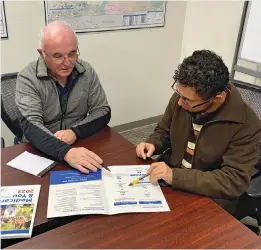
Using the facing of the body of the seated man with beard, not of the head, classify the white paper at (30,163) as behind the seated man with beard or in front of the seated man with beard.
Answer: in front

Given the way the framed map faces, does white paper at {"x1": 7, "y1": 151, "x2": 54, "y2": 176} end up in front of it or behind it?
in front

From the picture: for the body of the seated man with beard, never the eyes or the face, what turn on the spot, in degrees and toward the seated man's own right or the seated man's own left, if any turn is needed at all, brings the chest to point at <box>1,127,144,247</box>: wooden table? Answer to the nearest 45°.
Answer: approximately 45° to the seated man's own right

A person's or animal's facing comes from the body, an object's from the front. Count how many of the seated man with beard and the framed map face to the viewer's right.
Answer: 0

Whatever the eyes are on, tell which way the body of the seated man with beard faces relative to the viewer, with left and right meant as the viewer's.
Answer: facing the viewer and to the left of the viewer

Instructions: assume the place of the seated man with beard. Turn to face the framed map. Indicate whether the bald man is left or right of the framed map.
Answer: left

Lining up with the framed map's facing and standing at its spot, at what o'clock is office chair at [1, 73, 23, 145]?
The office chair is roughly at 1 o'clock from the framed map.

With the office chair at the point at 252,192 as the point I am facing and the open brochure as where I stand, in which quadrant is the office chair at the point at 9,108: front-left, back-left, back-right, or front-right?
back-left

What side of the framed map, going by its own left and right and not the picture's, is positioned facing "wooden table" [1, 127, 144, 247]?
front

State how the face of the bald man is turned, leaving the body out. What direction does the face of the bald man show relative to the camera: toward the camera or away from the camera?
toward the camera

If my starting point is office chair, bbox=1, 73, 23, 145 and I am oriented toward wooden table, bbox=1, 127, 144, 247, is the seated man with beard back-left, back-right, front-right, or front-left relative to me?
front-left

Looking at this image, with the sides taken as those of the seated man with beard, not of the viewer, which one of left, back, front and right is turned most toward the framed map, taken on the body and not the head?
right

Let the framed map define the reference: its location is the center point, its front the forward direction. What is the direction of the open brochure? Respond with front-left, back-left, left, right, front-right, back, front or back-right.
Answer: front

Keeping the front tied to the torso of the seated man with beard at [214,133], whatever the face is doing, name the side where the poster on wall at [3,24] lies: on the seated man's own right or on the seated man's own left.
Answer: on the seated man's own right

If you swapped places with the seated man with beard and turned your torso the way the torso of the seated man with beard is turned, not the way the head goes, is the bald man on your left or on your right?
on your right

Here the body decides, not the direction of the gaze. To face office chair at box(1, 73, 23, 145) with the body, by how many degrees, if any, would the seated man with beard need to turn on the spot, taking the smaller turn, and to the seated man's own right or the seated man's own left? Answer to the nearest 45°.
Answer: approximately 45° to the seated man's own right

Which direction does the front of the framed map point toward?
toward the camera
